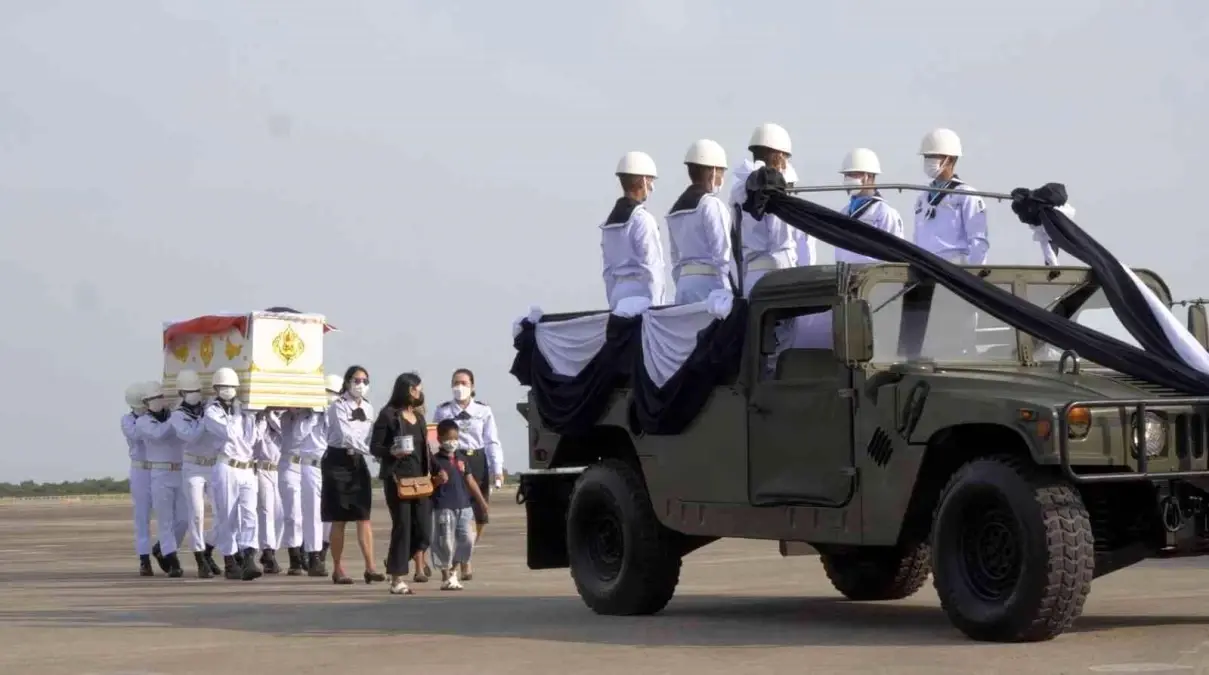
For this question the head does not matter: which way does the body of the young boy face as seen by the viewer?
toward the camera

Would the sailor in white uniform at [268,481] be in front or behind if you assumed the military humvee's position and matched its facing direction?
behind

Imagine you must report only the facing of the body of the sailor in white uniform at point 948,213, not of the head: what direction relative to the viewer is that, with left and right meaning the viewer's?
facing the viewer and to the left of the viewer

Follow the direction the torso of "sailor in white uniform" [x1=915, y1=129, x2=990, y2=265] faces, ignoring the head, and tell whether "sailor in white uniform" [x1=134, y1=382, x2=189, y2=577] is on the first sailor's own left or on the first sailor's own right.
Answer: on the first sailor's own right

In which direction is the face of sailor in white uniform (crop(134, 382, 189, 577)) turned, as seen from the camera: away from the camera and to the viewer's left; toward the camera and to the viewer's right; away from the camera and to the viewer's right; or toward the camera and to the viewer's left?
toward the camera and to the viewer's right

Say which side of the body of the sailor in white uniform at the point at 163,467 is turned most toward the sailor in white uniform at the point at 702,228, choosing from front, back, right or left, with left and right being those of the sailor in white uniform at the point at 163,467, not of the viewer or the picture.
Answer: front
